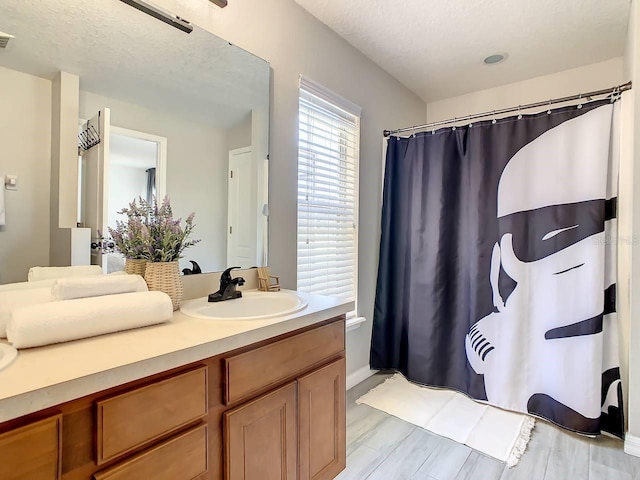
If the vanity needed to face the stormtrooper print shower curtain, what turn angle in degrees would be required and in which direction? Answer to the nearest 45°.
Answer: approximately 45° to its left

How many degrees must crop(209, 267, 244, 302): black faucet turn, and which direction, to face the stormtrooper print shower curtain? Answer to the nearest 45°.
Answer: approximately 45° to its left

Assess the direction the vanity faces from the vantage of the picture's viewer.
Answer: facing the viewer and to the right of the viewer

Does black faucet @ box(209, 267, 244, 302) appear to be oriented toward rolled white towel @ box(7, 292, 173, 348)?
no
